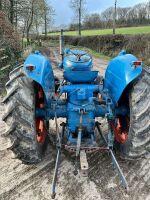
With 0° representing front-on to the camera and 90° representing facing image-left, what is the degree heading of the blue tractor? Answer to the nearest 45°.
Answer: approximately 180°
